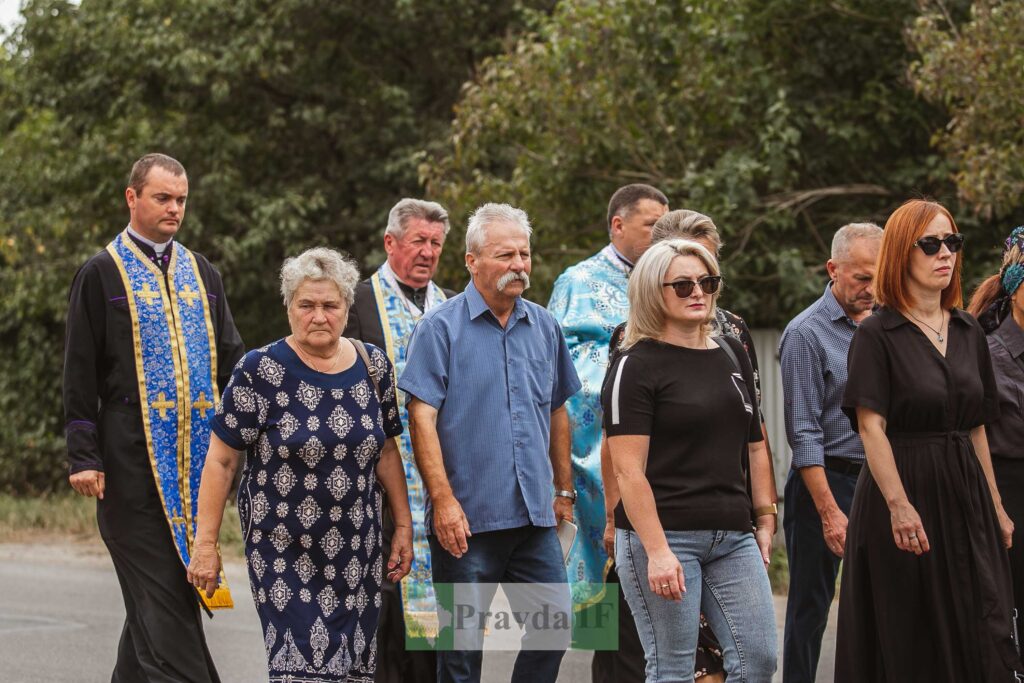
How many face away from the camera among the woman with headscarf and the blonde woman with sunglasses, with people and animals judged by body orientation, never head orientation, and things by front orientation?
0

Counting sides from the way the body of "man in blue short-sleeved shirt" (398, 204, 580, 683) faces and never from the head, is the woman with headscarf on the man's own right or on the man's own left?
on the man's own left

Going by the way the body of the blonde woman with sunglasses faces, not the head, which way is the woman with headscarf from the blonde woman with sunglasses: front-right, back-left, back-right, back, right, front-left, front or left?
left

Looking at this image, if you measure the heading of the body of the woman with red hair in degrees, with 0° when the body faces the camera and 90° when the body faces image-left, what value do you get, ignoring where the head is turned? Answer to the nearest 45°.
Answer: approximately 315°

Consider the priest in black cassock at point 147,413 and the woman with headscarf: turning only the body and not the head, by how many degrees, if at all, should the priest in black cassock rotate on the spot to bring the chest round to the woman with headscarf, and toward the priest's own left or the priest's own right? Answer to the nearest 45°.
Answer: approximately 45° to the priest's own left

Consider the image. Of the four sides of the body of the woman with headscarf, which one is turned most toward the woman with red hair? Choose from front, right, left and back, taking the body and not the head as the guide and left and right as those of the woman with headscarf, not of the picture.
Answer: right

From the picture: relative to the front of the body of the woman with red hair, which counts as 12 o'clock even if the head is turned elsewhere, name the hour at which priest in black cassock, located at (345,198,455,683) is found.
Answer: The priest in black cassock is roughly at 5 o'clock from the woman with red hair.

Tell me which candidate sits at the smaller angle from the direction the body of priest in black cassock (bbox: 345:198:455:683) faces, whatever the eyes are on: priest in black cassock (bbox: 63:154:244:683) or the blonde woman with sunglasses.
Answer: the blonde woman with sunglasses

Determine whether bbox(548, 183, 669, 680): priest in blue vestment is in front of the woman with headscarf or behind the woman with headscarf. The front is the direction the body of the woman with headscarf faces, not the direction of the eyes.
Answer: behind
